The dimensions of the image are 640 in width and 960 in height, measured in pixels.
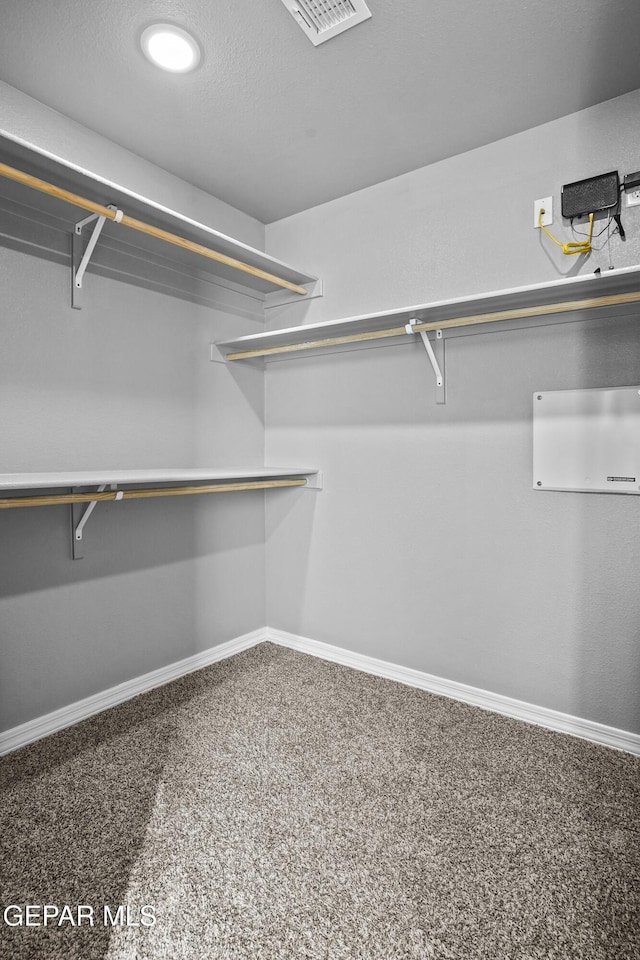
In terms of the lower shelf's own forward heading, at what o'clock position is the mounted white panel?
The mounted white panel is roughly at 11 o'clock from the lower shelf.

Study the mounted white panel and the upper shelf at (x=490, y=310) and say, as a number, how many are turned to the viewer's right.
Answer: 0

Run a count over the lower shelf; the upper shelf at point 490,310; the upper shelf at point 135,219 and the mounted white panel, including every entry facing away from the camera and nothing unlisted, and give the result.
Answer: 0

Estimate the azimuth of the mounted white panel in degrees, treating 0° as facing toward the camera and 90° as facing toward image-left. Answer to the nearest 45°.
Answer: approximately 45°

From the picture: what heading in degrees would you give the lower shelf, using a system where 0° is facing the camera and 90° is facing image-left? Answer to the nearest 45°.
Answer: approximately 315°

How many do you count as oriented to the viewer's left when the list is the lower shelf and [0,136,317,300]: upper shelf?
0

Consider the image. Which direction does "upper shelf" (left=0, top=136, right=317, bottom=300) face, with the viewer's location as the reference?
facing the viewer and to the right of the viewer
